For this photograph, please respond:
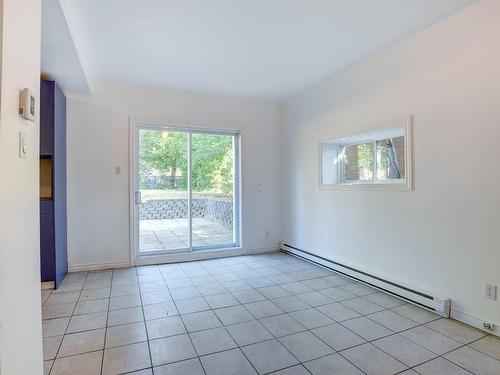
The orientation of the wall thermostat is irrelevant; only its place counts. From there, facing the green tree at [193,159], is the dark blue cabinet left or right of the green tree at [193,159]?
left

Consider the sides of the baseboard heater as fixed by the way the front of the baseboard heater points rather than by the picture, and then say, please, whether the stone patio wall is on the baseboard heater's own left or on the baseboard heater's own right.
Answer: on the baseboard heater's own right

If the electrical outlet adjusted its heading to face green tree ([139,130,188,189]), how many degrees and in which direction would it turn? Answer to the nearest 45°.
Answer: approximately 45° to its right

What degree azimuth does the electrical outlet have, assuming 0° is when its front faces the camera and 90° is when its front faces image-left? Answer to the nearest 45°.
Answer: approximately 45°

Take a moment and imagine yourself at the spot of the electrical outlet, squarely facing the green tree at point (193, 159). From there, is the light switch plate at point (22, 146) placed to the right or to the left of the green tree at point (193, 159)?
left

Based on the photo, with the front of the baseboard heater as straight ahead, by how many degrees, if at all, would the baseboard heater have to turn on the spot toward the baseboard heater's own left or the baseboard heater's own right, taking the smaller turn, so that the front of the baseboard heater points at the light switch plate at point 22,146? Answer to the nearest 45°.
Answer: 0° — it already faces it

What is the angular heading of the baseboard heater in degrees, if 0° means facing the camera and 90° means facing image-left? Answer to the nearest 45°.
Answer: approximately 45°
